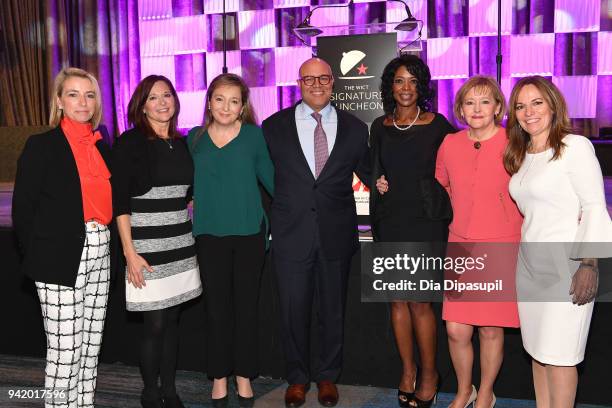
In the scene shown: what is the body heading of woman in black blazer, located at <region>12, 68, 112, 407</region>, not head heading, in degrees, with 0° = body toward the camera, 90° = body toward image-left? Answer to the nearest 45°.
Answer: approximately 315°

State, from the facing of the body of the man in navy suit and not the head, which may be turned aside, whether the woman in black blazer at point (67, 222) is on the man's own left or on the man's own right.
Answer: on the man's own right

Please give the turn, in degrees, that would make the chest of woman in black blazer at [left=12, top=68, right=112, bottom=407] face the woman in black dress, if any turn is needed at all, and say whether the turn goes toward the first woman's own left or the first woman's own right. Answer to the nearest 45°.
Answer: approximately 45° to the first woman's own left

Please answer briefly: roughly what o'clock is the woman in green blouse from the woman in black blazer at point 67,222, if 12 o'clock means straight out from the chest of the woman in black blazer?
The woman in green blouse is roughly at 10 o'clock from the woman in black blazer.

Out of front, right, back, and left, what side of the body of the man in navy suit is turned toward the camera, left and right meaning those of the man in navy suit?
front

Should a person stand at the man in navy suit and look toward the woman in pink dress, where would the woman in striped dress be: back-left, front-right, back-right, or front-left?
back-right

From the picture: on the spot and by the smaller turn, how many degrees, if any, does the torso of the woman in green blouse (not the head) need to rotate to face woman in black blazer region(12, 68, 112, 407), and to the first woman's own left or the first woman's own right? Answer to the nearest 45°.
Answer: approximately 45° to the first woman's own right

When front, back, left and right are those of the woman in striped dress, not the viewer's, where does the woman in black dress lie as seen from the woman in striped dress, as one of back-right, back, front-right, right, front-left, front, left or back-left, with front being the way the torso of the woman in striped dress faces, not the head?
front-left
